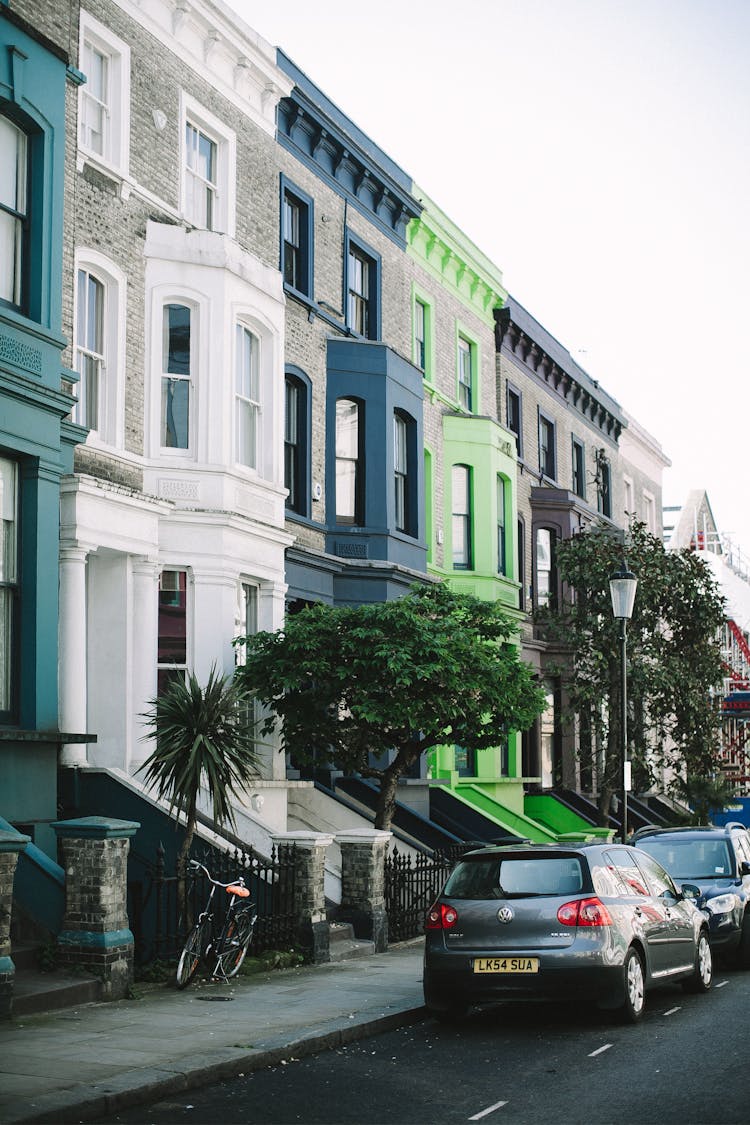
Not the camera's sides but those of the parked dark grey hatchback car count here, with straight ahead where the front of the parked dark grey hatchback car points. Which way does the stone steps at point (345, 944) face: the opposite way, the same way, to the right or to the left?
to the right

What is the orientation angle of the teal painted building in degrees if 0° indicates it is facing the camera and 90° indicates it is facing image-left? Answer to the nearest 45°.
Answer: approximately 315°

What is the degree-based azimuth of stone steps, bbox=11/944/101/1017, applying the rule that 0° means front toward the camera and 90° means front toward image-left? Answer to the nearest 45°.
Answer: approximately 315°

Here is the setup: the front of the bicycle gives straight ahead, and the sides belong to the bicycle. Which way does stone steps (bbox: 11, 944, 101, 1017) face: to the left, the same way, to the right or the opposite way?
to the left

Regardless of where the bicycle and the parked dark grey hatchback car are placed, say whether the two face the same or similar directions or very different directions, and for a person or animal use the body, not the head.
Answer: very different directions

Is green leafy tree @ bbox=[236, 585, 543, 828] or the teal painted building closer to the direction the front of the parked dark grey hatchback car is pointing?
the green leafy tree

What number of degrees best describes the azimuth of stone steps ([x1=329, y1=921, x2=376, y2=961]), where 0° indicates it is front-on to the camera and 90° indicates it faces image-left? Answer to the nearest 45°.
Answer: approximately 315°
